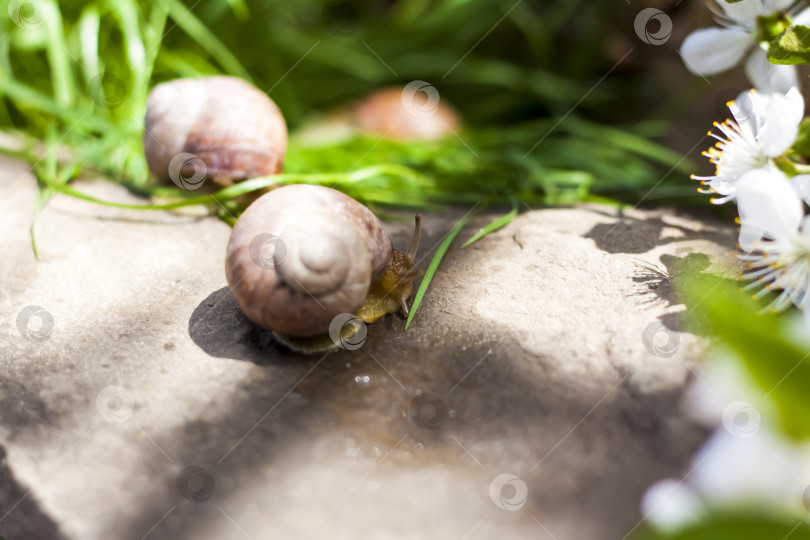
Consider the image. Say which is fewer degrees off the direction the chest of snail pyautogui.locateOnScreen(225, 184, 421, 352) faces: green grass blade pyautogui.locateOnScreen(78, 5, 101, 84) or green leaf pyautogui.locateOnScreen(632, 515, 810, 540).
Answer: the green leaf

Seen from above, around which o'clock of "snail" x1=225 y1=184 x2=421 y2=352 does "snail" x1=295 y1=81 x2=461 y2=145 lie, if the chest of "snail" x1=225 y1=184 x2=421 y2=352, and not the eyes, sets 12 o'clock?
"snail" x1=295 y1=81 x2=461 y2=145 is roughly at 9 o'clock from "snail" x1=225 y1=184 x2=421 y2=352.

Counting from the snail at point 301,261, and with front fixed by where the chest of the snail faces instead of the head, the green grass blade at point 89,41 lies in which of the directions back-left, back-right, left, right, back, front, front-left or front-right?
back-left

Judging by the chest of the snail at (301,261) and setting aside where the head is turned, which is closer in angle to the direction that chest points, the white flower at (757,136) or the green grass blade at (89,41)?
the white flower

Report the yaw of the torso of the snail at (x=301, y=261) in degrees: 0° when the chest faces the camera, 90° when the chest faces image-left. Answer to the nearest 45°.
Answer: approximately 270°

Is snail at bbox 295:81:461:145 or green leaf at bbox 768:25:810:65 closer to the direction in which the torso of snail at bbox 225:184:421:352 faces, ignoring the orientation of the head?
the green leaf

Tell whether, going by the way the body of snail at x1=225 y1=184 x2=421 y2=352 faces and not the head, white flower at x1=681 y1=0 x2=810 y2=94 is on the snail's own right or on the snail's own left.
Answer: on the snail's own left

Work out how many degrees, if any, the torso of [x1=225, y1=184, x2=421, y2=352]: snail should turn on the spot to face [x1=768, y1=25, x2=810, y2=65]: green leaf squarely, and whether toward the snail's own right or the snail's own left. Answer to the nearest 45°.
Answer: approximately 45° to the snail's own left

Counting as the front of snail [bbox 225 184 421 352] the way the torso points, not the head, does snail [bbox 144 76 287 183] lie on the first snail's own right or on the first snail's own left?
on the first snail's own left
